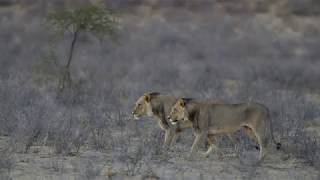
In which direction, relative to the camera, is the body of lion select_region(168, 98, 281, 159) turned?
to the viewer's left
